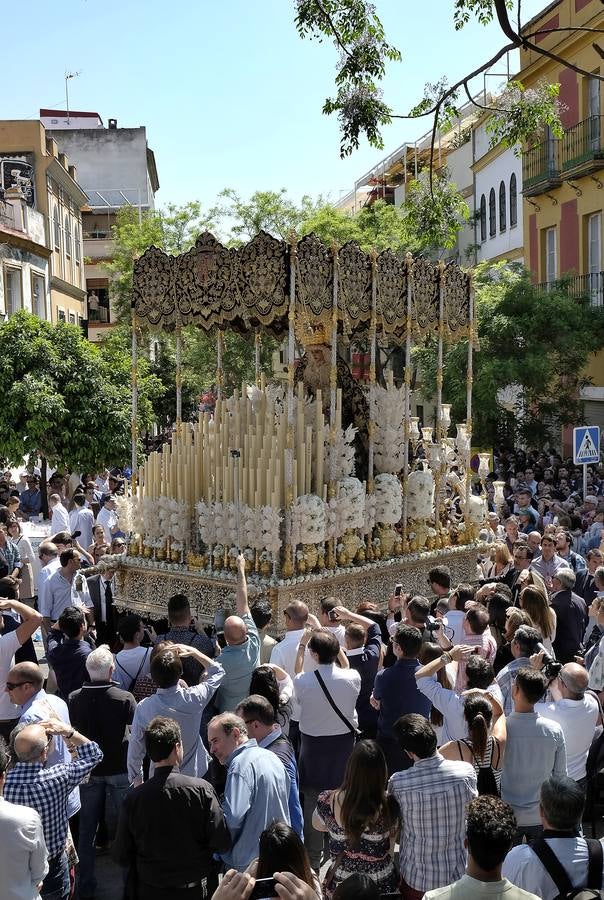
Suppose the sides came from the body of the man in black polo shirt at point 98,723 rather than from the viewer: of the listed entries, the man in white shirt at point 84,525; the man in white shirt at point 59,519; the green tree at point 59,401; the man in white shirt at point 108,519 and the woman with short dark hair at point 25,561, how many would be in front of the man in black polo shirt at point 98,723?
5

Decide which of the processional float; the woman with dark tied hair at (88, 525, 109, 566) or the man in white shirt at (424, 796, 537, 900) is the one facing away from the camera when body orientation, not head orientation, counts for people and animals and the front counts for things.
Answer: the man in white shirt

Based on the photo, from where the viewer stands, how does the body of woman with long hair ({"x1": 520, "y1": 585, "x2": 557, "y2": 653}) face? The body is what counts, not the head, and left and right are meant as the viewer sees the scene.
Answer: facing away from the viewer and to the left of the viewer

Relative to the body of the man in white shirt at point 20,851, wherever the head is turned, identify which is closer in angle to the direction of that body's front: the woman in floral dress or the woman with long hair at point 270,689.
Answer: the woman with long hair

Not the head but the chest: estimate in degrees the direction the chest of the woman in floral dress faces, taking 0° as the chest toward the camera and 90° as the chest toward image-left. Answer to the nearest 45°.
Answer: approximately 180°

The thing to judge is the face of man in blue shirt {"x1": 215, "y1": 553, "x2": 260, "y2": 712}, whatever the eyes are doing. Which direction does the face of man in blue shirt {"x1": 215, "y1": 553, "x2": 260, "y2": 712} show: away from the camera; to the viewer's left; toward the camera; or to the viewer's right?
away from the camera

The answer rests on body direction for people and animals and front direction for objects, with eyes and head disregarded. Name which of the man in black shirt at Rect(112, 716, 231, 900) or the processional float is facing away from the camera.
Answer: the man in black shirt

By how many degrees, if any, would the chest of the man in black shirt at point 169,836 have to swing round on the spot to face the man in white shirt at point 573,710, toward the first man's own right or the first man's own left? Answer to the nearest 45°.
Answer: approximately 45° to the first man's own right

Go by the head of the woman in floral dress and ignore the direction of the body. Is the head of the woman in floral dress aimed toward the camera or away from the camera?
away from the camera

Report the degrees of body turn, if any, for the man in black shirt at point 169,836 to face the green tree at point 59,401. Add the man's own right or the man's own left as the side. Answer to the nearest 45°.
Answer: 0° — they already face it

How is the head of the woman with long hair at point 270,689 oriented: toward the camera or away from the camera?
away from the camera

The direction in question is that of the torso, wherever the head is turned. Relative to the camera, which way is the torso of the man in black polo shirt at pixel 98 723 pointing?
away from the camera

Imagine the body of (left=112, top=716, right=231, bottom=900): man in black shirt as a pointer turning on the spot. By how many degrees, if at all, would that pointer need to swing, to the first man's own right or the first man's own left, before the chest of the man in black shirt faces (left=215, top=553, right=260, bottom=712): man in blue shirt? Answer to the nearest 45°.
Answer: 0° — they already face them

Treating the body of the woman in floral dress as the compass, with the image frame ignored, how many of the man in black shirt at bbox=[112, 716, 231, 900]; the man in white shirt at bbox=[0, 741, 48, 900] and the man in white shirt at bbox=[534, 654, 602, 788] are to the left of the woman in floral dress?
2

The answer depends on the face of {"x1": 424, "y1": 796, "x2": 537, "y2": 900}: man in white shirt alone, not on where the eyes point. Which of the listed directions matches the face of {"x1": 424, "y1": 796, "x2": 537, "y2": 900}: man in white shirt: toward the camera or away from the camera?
away from the camera

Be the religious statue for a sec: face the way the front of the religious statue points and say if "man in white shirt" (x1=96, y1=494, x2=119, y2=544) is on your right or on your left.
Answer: on your right

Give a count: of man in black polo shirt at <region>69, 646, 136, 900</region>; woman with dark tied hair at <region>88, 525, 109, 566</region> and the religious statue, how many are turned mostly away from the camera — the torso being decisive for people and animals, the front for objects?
1

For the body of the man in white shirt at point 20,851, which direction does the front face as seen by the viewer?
away from the camera

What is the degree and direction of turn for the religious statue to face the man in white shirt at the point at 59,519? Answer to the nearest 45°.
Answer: approximately 90° to its right
